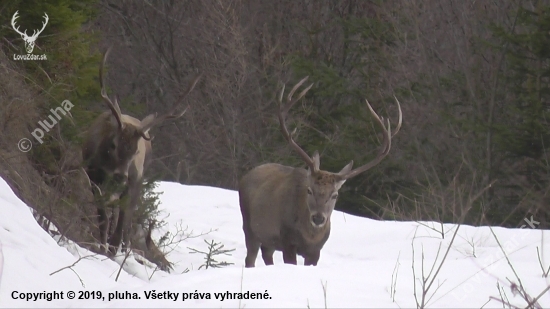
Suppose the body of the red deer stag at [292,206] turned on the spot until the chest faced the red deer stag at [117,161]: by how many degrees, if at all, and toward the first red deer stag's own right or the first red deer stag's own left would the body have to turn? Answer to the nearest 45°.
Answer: approximately 135° to the first red deer stag's own right

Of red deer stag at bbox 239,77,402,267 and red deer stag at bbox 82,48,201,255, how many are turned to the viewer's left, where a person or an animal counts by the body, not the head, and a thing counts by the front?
0

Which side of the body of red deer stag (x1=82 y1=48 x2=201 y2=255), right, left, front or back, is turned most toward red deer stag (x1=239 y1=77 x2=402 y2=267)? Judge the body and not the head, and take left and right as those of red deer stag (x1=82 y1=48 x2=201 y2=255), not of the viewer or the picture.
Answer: left

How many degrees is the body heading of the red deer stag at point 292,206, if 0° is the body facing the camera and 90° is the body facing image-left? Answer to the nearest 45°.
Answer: approximately 315°

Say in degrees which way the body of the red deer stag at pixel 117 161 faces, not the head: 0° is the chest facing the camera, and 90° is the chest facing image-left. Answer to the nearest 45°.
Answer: approximately 0°
